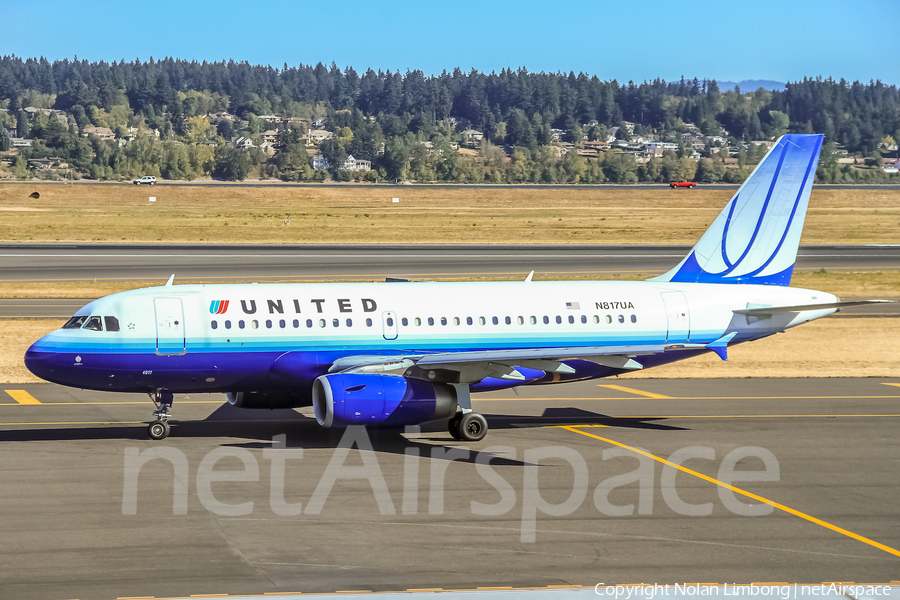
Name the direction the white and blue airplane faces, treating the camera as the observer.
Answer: facing to the left of the viewer
